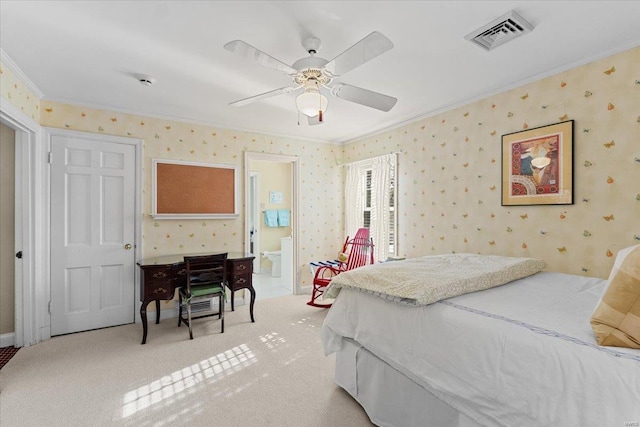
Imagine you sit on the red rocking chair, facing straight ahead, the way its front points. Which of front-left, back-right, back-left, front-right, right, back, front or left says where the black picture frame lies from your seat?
left

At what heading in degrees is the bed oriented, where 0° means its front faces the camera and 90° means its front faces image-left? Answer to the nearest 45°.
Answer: approximately 135°

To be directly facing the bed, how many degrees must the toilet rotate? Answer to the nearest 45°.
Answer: approximately 90° to its left

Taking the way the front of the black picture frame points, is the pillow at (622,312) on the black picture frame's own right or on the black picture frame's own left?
on the black picture frame's own left

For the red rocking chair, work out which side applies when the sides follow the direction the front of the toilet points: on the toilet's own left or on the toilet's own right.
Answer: on the toilet's own left

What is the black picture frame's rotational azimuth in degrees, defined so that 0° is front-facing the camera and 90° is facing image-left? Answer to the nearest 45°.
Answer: approximately 45°

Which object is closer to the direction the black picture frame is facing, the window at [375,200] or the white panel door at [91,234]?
the white panel door
